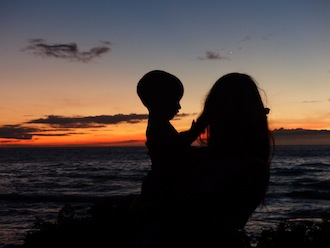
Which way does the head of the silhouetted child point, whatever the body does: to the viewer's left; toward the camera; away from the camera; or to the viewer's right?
to the viewer's right

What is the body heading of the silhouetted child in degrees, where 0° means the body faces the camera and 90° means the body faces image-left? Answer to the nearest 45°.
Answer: approximately 270°
